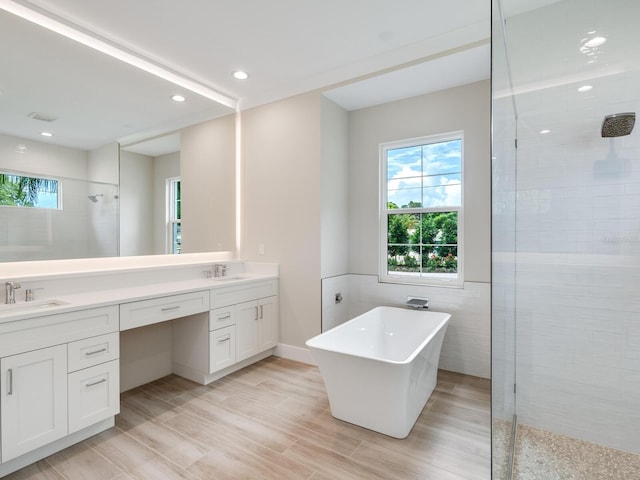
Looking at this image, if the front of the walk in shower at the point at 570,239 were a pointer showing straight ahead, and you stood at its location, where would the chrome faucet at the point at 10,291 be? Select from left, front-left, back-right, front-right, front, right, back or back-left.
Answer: front-left

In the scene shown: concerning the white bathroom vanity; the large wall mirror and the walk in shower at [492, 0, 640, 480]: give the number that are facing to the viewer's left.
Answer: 1

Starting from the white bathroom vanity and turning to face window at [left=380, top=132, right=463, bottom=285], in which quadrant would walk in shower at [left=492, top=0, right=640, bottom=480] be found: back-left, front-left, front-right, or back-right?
front-right

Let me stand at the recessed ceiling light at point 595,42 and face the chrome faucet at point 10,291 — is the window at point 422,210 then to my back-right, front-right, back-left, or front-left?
front-right

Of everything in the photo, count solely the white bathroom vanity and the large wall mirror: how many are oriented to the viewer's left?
0

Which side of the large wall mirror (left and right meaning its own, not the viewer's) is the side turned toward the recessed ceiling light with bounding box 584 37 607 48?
front

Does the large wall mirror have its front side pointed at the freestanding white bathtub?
yes

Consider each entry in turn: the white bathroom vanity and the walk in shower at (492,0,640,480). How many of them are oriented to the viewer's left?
1

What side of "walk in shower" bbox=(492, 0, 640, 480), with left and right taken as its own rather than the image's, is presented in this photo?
left

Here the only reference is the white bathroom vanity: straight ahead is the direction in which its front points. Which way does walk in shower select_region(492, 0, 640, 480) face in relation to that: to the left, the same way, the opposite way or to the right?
the opposite way

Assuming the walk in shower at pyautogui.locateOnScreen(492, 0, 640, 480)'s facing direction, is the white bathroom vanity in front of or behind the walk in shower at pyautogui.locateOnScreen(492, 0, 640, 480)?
in front

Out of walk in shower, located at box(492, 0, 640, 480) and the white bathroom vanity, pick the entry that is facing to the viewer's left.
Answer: the walk in shower

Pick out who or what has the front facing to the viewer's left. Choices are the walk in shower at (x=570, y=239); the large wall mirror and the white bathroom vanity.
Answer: the walk in shower

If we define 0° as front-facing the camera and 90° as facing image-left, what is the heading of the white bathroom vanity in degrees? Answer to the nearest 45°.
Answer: approximately 315°

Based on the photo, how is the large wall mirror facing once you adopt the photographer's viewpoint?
facing the viewer and to the right of the viewer
